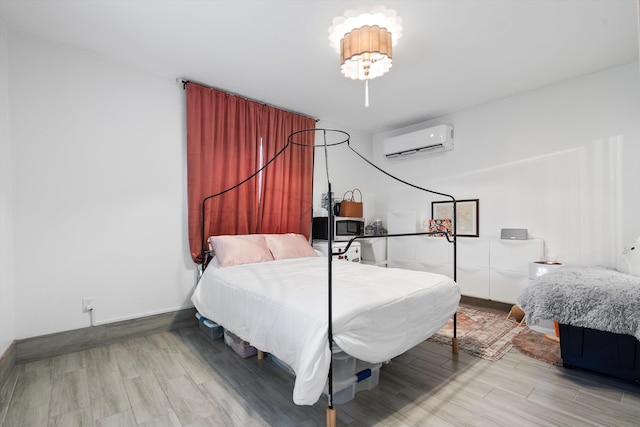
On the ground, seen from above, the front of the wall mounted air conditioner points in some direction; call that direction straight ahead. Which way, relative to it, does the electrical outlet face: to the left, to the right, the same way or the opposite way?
to the left

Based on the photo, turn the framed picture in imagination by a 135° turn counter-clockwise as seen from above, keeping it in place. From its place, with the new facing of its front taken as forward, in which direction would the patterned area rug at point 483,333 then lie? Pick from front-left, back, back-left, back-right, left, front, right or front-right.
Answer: right

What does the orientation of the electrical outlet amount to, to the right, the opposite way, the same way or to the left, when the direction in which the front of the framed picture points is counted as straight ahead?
to the left

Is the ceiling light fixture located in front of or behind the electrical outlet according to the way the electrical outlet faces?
in front

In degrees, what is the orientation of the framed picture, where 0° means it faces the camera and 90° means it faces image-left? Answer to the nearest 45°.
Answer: approximately 45°

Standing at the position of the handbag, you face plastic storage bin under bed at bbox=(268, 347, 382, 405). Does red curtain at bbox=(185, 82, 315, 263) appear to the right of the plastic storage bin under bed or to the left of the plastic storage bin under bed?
right

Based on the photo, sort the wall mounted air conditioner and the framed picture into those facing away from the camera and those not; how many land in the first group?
0
